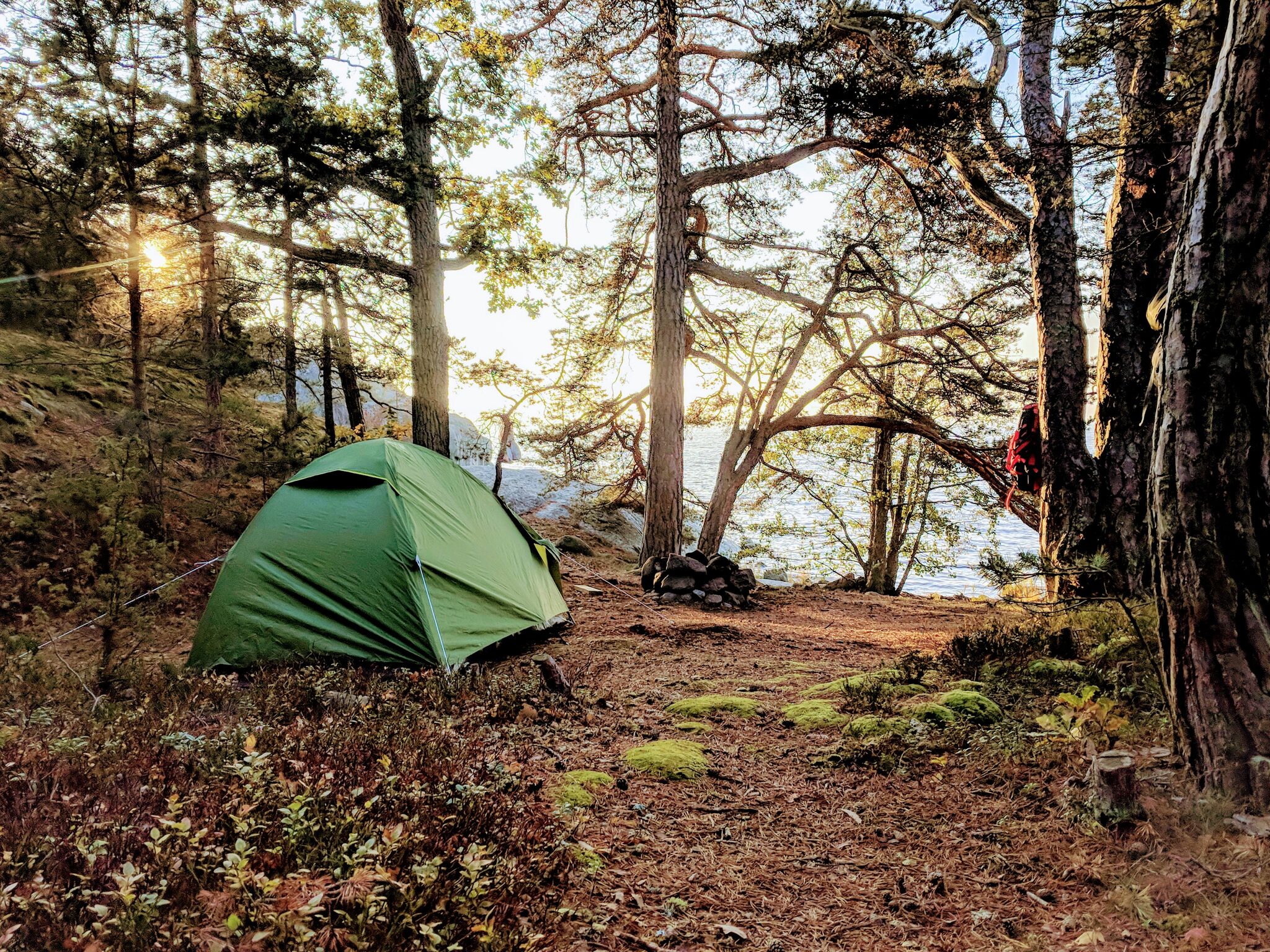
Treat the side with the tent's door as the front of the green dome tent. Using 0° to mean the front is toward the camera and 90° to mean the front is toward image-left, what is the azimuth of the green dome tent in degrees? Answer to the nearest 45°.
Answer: approximately 225°

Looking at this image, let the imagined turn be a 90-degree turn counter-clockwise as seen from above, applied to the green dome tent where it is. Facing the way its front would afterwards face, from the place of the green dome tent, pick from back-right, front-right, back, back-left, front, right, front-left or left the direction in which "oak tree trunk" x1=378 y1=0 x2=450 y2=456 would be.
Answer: front-right

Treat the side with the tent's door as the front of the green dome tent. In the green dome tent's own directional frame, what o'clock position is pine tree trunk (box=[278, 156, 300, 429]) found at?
The pine tree trunk is roughly at 10 o'clock from the green dome tent.

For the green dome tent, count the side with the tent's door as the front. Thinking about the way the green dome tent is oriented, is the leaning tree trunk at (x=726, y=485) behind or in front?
in front

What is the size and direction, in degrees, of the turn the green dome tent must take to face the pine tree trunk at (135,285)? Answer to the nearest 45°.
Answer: approximately 90° to its left

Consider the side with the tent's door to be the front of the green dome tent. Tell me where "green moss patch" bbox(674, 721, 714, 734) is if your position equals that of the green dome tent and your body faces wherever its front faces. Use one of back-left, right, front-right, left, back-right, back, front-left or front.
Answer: right
